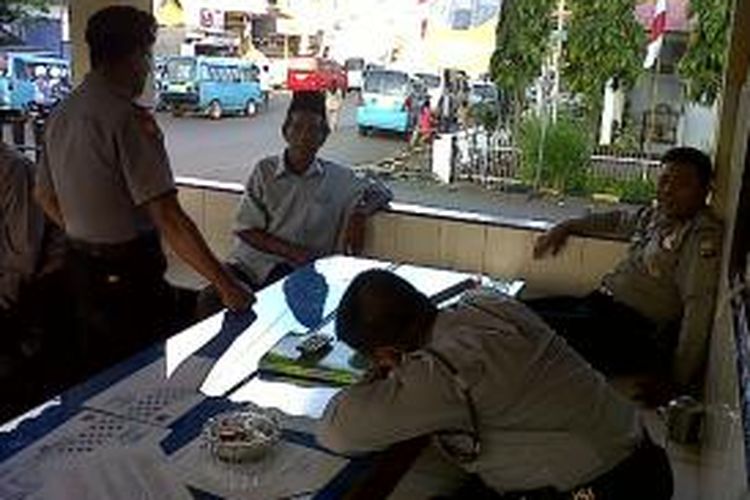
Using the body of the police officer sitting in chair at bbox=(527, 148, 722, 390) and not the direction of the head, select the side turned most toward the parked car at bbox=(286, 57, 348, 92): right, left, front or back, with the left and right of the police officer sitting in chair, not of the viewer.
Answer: right

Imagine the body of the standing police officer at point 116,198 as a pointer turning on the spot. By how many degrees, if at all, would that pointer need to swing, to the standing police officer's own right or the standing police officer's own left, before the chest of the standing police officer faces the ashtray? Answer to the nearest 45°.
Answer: approximately 135° to the standing police officer's own right

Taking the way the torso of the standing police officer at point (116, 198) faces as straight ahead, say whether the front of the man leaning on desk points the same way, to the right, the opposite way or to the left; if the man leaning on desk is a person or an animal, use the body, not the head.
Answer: to the left

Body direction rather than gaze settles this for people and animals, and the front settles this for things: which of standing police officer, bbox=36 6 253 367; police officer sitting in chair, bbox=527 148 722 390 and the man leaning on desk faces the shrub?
the standing police officer

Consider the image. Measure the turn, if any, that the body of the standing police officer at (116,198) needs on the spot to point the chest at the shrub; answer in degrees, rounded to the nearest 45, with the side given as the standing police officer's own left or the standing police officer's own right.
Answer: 0° — they already face it

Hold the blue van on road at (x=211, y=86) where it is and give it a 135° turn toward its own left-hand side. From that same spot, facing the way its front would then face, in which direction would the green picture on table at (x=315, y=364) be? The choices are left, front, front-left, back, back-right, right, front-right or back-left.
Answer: right

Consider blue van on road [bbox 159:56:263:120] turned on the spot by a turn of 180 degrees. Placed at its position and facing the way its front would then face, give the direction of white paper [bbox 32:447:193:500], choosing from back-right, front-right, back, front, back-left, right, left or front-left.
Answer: back-right

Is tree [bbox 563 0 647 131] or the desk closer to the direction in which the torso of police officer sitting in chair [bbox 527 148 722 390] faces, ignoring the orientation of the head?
the desk

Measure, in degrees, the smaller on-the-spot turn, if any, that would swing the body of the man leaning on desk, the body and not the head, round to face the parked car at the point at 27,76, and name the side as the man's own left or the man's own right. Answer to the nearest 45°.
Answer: approximately 45° to the man's own right

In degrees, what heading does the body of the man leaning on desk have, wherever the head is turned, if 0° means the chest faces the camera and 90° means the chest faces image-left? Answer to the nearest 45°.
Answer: approximately 90°

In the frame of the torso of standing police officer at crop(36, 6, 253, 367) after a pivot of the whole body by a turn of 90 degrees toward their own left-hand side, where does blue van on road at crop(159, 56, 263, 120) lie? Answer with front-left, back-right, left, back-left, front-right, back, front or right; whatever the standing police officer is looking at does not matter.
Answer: front-right

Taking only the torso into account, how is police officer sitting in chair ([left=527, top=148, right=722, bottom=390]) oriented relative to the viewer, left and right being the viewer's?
facing the viewer and to the left of the viewer
